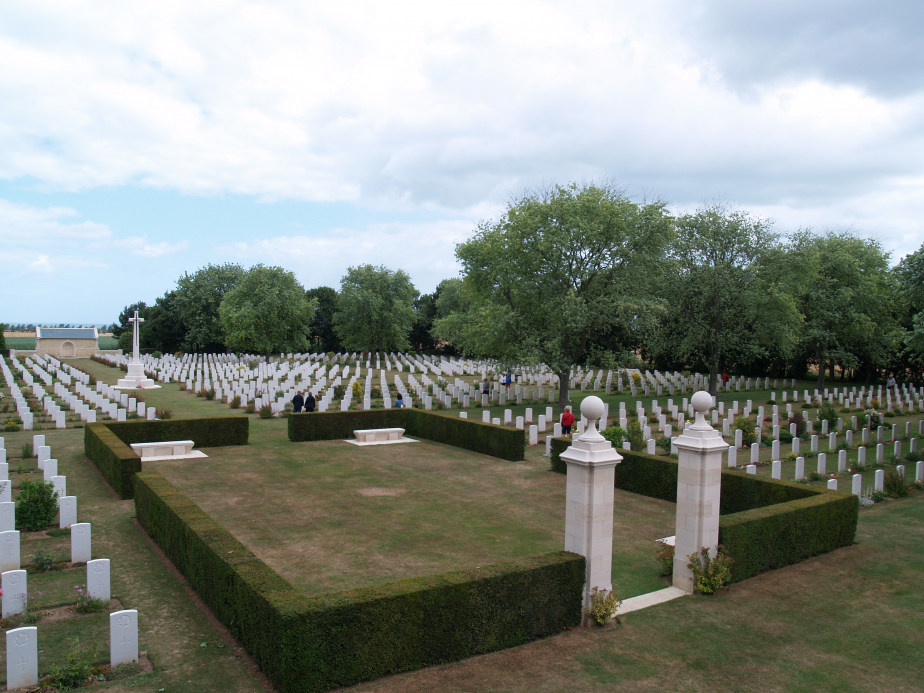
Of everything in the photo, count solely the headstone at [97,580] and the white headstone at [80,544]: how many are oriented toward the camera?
2

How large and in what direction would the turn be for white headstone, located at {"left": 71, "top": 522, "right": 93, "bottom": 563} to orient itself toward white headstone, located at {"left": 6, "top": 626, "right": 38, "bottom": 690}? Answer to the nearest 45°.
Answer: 0° — it already faces it

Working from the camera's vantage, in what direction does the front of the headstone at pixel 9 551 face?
facing the viewer

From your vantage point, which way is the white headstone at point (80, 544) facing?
toward the camera

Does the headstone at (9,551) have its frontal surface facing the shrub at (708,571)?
no

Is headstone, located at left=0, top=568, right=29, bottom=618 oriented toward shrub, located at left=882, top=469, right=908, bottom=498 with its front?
no

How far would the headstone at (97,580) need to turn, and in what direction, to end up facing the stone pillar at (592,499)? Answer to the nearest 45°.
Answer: approximately 45° to its left

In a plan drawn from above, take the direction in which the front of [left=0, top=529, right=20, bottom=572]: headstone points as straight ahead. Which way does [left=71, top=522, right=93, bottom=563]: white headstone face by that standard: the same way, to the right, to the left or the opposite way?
the same way

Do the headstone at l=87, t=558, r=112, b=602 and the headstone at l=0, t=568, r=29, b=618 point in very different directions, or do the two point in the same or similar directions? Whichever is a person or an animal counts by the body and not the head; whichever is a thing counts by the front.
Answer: same or similar directions

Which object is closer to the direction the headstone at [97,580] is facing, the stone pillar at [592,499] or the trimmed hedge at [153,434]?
the stone pillar

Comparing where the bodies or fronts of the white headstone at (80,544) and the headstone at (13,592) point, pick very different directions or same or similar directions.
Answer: same or similar directions

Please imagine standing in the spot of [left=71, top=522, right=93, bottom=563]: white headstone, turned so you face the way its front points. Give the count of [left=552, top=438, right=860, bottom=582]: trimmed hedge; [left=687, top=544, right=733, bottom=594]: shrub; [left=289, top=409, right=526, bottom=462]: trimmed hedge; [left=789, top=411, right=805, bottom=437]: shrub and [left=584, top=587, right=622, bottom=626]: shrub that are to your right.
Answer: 0

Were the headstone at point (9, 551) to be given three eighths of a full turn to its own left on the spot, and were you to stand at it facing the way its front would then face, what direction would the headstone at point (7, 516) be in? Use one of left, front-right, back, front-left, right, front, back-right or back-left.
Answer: front-left

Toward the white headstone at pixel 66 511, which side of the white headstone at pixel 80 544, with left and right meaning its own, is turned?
back

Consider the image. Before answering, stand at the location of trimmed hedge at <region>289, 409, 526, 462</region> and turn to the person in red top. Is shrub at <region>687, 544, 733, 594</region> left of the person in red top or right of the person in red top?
right

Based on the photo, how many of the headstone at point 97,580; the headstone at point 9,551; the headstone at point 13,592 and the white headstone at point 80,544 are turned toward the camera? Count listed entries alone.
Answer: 4
